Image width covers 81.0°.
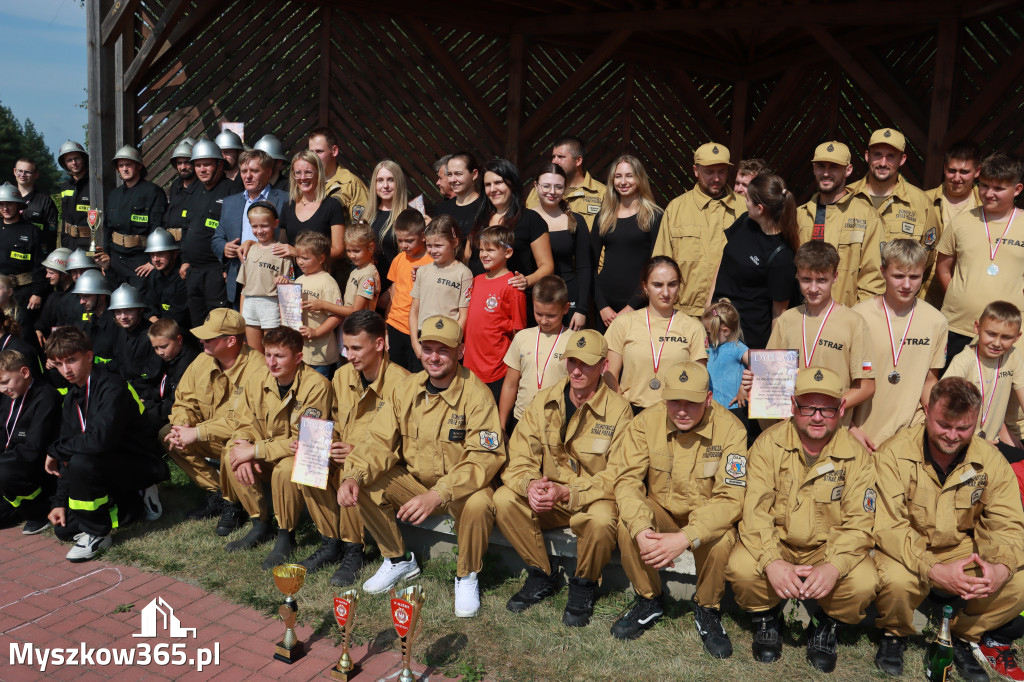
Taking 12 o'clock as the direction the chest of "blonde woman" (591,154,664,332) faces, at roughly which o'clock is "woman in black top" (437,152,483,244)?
The woman in black top is roughly at 3 o'clock from the blonde woman.

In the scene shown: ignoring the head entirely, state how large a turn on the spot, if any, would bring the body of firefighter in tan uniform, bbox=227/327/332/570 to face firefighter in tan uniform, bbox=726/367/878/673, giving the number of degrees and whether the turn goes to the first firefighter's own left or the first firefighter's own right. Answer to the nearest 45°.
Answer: approximately 90° to the first firefighter's own left

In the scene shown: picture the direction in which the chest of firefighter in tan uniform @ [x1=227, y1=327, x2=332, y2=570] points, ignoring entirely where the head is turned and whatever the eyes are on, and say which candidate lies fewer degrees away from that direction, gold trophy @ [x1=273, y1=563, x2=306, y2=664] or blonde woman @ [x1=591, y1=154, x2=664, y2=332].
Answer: the gold trophy

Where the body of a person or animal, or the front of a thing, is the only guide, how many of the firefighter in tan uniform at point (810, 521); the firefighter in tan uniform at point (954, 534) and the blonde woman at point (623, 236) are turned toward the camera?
3

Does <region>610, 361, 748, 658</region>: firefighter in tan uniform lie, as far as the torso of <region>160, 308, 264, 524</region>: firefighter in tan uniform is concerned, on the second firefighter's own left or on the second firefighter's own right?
on the second firefighter's own left

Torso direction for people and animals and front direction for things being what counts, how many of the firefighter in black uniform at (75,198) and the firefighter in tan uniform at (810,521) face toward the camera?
2

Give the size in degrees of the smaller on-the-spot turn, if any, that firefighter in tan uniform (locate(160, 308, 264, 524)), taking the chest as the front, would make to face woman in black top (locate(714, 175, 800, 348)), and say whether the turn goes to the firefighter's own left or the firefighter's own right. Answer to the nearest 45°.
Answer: approximately 90° to the firefighter's own left
